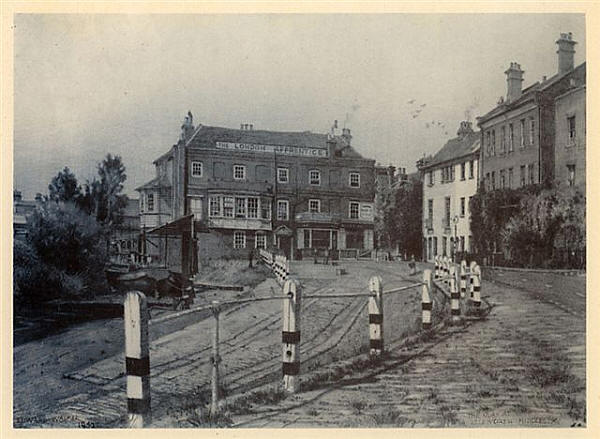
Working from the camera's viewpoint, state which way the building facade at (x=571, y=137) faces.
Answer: facing the viewer and to the left of the viewer

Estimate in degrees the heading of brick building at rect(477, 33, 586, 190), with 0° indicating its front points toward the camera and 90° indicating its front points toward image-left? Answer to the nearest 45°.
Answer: approximately 45°

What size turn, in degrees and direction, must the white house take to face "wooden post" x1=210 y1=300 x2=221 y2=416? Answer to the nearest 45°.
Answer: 0° — it already faces it

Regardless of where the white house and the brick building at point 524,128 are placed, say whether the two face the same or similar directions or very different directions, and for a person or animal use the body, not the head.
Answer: same or similar directions
